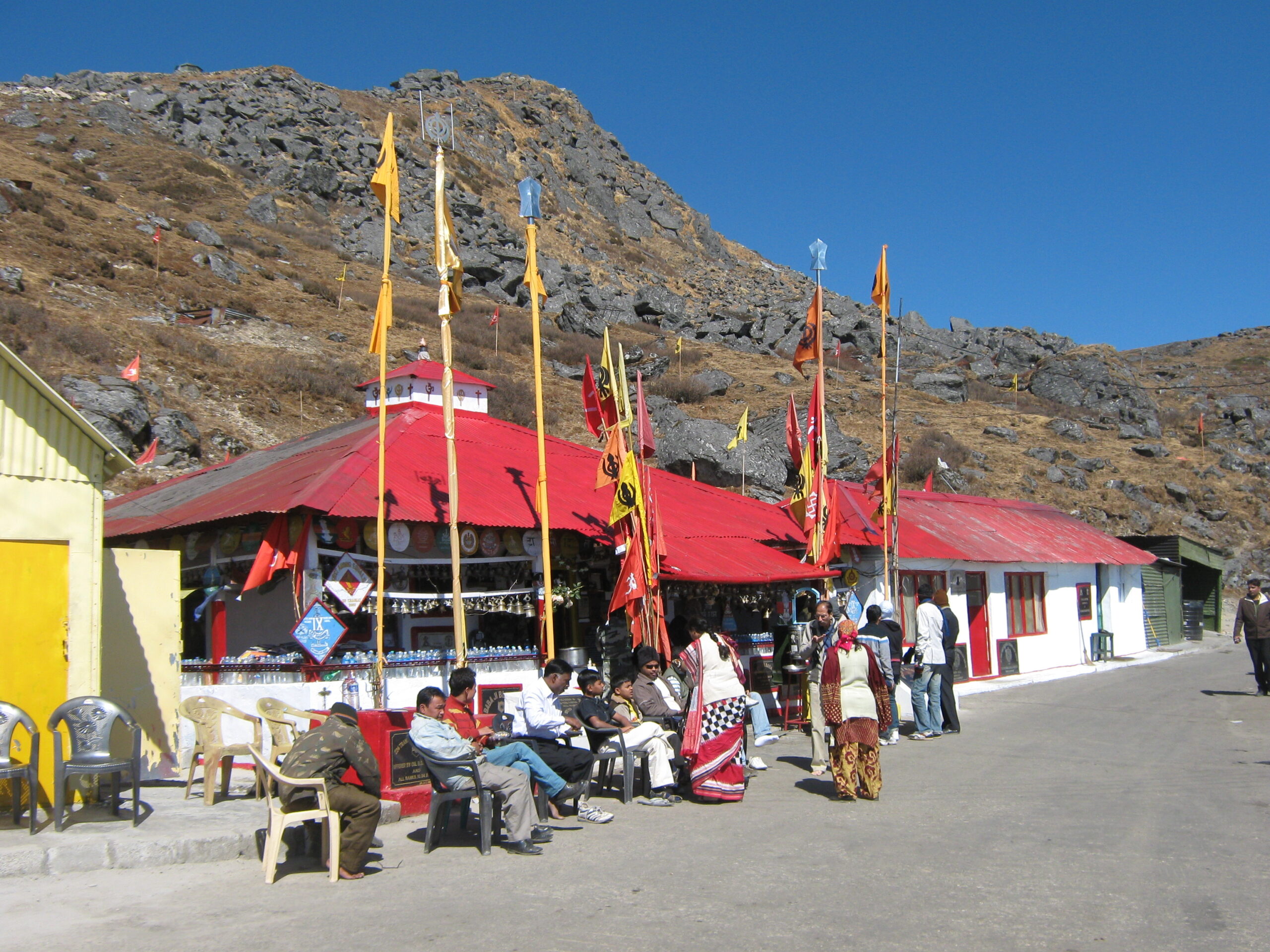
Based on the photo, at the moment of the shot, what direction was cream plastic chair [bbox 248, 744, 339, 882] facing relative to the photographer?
facing to the right of the viewer

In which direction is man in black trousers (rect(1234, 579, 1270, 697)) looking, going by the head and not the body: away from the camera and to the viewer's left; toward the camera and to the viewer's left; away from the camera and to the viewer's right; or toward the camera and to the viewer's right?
toward the camera and to the viewer's left

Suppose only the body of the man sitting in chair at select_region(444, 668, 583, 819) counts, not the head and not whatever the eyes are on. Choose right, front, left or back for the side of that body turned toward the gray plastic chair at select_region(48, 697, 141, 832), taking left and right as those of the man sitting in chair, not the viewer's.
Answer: back

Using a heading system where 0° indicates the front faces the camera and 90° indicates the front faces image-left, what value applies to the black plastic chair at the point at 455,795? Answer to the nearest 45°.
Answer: approximately 270°

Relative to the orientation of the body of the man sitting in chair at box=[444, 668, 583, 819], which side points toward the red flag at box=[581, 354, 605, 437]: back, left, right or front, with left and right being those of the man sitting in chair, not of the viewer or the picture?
left

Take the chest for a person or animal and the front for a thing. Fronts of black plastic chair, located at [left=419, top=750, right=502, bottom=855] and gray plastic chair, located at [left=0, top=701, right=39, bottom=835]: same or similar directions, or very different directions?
same or similar directions

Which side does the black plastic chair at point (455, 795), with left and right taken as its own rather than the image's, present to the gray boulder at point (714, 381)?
left

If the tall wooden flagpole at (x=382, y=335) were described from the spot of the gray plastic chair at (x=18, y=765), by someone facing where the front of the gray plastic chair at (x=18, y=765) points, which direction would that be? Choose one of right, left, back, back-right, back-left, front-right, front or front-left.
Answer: left

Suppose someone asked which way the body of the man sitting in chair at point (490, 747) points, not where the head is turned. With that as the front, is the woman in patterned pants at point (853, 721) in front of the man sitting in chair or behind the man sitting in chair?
in front

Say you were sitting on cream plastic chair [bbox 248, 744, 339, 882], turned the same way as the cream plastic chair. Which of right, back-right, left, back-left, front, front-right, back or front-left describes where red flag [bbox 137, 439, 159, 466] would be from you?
left

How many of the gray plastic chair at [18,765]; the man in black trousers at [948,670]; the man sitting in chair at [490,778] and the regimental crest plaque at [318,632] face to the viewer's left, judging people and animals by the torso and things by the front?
1

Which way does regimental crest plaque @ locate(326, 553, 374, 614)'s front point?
toward the camera

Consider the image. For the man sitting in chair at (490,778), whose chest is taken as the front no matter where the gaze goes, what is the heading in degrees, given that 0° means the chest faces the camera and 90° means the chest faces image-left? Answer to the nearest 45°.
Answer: approximately 270°

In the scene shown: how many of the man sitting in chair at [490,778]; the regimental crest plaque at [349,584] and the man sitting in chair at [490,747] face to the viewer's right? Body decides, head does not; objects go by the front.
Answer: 2

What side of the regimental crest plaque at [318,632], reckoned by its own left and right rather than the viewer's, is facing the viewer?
front
